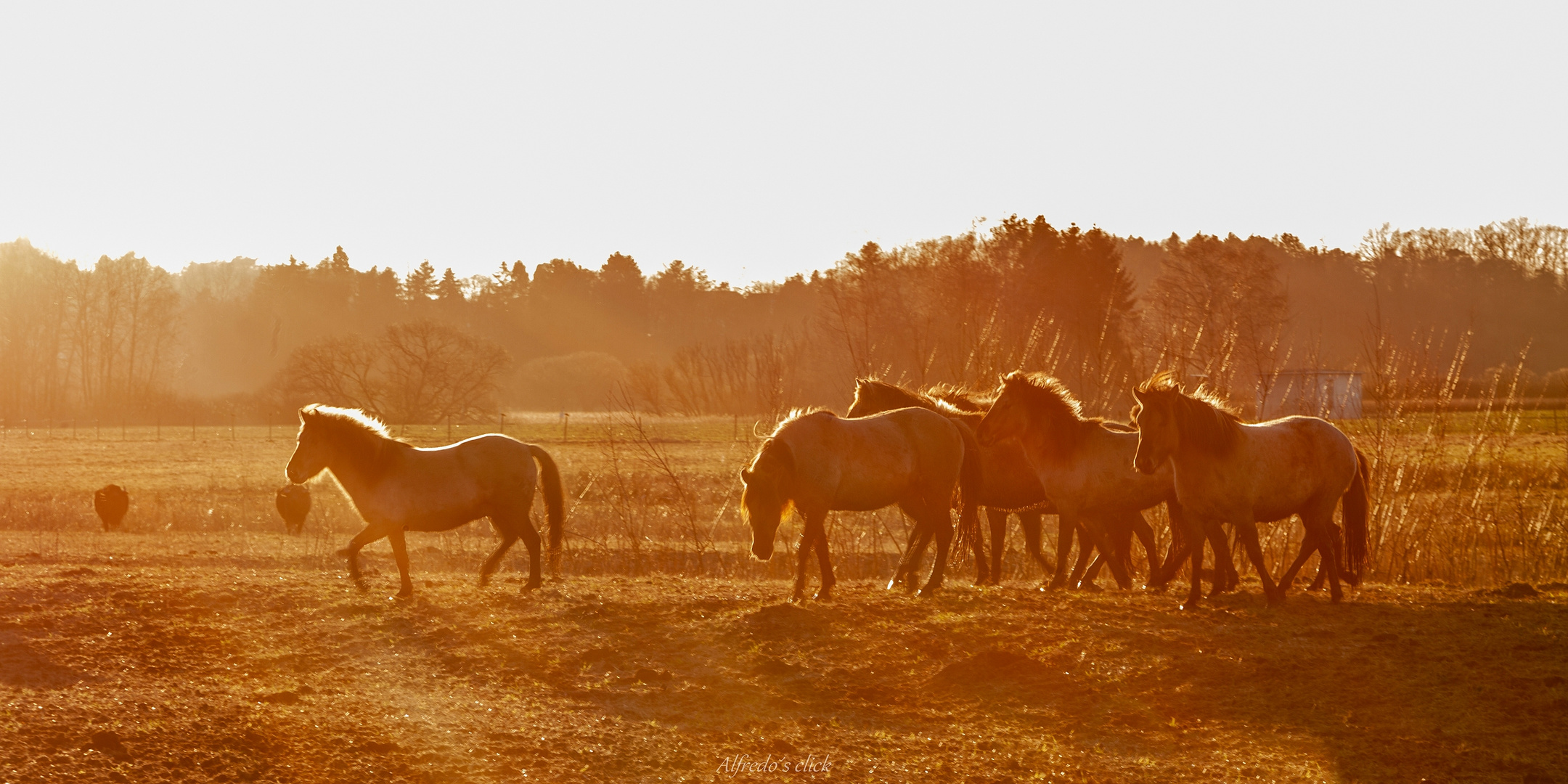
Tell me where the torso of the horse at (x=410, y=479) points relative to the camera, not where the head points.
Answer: to the viewer's left

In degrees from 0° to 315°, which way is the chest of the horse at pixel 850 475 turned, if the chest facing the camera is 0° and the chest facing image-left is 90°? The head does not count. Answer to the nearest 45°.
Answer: approximately 90°

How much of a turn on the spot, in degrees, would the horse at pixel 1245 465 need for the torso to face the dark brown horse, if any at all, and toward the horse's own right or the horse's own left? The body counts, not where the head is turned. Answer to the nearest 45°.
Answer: approximately 45° to the horse's own right

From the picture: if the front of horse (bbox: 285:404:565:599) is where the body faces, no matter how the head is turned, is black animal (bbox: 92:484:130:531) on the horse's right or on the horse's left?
on the horse's right

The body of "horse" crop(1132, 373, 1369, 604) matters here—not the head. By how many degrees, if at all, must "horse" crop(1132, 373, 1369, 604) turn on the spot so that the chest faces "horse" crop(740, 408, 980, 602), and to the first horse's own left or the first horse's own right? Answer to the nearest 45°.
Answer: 0° — it already faces it

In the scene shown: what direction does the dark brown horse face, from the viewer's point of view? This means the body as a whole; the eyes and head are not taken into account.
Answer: to the viewer's left

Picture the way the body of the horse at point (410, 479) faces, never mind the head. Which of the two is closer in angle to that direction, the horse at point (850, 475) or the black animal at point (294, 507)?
the black animal

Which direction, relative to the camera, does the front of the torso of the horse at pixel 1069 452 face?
to the viewer's left

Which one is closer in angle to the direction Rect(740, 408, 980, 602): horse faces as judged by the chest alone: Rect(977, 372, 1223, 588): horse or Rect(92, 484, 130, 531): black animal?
the black animal

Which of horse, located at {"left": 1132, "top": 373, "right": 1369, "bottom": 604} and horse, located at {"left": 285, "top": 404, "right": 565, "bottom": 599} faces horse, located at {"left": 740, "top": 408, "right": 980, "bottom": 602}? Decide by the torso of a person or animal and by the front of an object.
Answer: horse, located at {"left": 1132, "top": 373, "right": 1369, "bottom": 604}

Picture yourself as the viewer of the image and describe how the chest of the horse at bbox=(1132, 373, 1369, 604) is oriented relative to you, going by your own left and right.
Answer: facing to the left of the viewer
